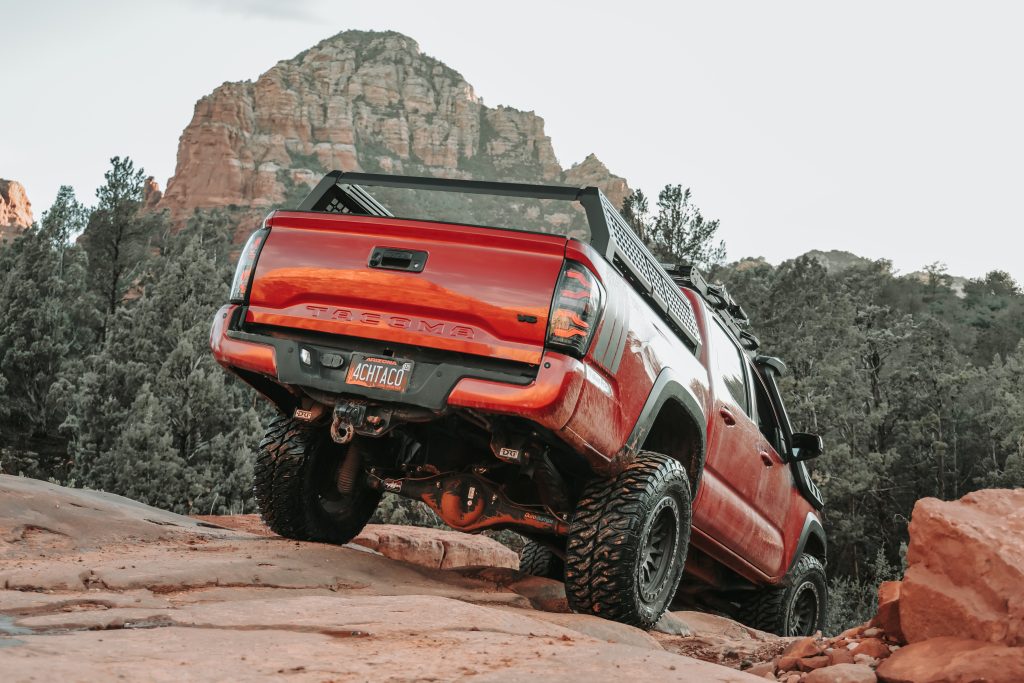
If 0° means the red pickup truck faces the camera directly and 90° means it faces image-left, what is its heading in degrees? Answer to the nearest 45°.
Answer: approximately 225°

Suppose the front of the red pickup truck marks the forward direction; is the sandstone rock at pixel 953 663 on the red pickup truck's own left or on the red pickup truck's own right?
on the red pickup truck's own right

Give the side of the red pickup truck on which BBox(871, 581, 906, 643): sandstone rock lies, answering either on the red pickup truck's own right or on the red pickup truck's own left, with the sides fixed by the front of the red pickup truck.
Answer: on the red pickup truck's own right

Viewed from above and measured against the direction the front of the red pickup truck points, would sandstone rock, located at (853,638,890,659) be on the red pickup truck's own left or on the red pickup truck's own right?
on the red pickup truck's own right
